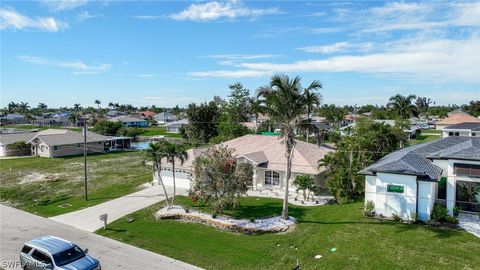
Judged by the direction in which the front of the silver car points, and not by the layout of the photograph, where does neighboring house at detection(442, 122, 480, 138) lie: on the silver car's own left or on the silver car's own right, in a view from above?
on the silver car's own left

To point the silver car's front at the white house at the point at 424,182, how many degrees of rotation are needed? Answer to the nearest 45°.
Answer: approximately 45° to its left

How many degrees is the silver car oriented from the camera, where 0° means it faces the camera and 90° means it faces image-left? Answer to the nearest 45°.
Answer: approximately 315°

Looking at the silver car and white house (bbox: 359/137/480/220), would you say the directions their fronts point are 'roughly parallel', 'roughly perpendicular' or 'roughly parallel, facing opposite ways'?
roughly perpendicular

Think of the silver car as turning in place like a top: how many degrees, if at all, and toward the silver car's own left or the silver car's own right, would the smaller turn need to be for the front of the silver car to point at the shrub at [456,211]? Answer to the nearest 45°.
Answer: approximately 45° to the silver car's own left

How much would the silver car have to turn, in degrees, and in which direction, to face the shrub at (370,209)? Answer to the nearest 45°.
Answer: approximately 45° to its left

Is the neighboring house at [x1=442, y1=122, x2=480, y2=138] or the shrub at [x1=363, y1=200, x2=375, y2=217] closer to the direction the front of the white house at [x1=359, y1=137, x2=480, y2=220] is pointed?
the shrub

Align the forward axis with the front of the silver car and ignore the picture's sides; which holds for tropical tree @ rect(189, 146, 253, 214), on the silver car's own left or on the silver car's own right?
on the silver car's own left

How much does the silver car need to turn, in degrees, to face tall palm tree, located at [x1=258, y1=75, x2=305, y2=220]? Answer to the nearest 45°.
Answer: approximately 45° to its left

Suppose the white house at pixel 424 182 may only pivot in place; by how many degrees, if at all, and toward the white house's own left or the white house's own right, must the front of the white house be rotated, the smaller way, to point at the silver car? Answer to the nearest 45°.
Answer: approximately 45° to the white house's own right

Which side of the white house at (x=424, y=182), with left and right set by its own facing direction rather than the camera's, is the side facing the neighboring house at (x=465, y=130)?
back

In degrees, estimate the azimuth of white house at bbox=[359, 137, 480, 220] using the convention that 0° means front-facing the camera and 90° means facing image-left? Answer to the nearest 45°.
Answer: approximately 0°
